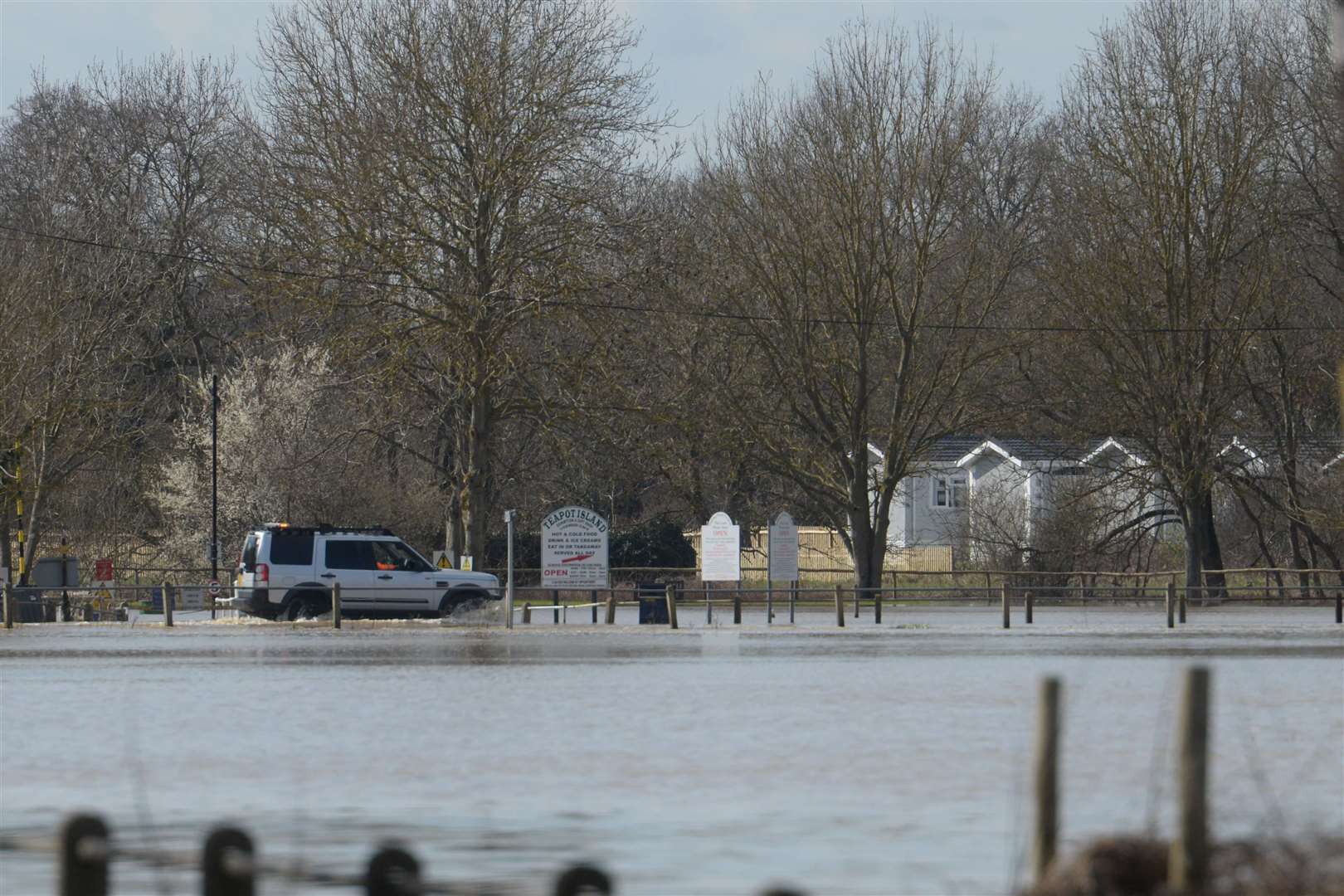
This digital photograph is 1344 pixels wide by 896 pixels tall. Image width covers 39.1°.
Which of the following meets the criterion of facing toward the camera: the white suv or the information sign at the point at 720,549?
the information sign

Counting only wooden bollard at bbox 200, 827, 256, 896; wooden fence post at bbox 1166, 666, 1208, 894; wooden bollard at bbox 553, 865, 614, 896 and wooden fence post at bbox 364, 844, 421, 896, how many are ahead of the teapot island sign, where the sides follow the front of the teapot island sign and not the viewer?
4

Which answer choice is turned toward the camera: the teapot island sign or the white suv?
the teapot island sign

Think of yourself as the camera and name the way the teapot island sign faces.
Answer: facing the viewer

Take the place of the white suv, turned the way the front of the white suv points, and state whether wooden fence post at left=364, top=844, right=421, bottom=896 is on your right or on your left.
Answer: on your right

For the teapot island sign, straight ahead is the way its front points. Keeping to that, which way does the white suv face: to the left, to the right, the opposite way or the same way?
to the left

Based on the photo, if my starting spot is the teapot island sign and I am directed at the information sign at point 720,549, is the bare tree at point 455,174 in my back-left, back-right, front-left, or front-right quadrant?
back-left

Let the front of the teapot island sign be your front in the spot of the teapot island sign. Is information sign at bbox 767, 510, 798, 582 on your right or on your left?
on your left

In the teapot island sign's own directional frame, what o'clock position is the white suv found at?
The white suv is roughly at 3 o'clock from the teapot island sign.

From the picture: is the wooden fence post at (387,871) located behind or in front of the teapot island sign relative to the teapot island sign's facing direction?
in front

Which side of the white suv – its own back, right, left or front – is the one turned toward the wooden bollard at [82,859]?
right

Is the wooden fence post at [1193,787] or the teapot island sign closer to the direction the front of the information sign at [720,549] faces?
the wooden fence post

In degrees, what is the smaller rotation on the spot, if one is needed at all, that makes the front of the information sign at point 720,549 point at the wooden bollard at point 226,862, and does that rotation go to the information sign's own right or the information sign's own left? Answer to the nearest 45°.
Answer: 0° — it already faces it

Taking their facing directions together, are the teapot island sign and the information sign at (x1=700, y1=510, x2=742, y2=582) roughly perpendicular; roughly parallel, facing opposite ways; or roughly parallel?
roughly parallel

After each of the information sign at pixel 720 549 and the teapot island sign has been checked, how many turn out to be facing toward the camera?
2

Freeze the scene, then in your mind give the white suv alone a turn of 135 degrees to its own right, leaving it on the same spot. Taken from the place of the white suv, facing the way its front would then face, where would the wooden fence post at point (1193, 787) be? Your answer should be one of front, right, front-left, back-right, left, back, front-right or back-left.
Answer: front-left

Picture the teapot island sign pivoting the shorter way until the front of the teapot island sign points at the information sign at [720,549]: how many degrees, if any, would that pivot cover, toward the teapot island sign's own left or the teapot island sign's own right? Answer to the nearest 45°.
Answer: approximately 90° to the teapot island sign's own left

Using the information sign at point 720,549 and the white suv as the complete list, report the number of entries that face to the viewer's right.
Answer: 1
